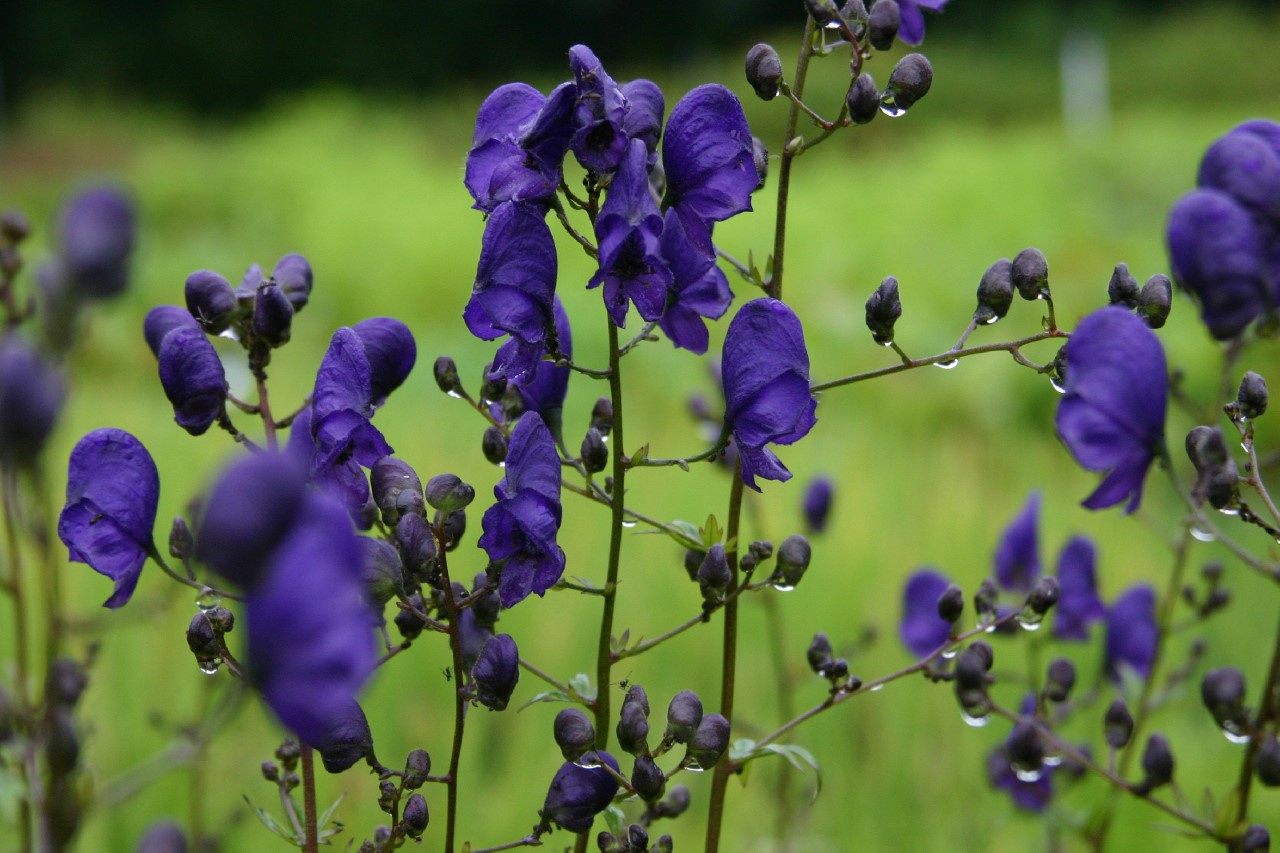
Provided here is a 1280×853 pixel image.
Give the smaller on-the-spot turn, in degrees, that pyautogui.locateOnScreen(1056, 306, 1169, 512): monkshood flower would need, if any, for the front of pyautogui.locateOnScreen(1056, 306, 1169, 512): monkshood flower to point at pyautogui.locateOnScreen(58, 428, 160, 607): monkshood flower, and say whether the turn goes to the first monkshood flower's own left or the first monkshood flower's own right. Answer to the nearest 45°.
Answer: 0° — it already faces it

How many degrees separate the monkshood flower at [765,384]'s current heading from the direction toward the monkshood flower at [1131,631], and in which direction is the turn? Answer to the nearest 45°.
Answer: approximately 45° to its left

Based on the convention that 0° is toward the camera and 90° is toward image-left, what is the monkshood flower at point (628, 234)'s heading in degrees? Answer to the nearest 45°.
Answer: approximately 0°

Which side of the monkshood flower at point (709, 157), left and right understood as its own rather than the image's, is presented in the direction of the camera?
right

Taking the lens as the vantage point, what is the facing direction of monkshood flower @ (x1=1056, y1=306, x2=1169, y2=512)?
facing to the left of the viewer
